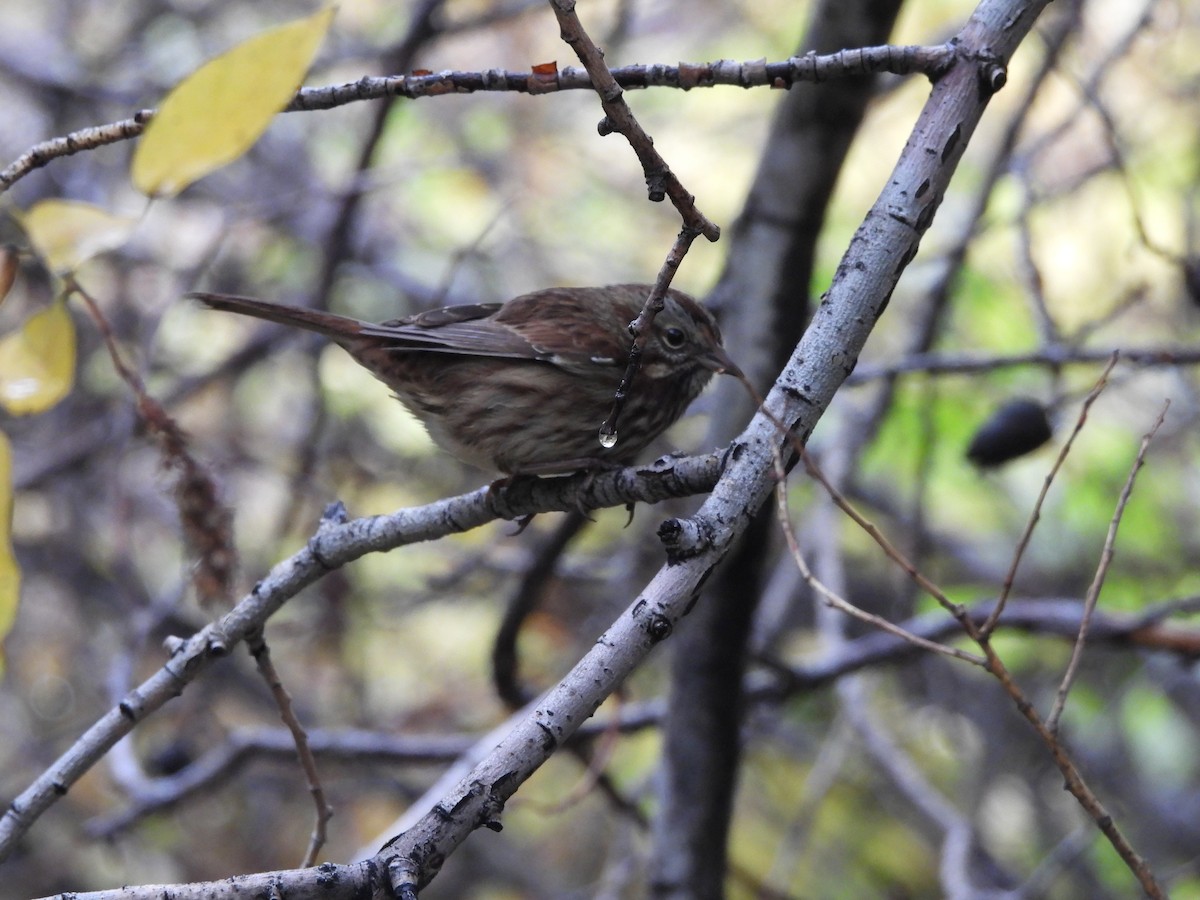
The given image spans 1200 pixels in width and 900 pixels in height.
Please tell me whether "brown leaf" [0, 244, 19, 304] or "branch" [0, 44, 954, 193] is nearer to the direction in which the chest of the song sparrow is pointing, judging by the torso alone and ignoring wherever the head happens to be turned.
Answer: the branch

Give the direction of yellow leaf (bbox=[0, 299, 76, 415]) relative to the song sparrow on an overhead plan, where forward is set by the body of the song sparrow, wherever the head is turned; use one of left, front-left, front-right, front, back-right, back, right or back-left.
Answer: back-right

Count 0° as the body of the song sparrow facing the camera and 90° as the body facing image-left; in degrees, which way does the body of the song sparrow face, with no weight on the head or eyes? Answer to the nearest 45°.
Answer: approximately 270°

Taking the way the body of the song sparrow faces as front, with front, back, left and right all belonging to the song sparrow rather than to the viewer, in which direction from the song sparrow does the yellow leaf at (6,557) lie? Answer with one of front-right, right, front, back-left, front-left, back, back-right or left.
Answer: back-right
